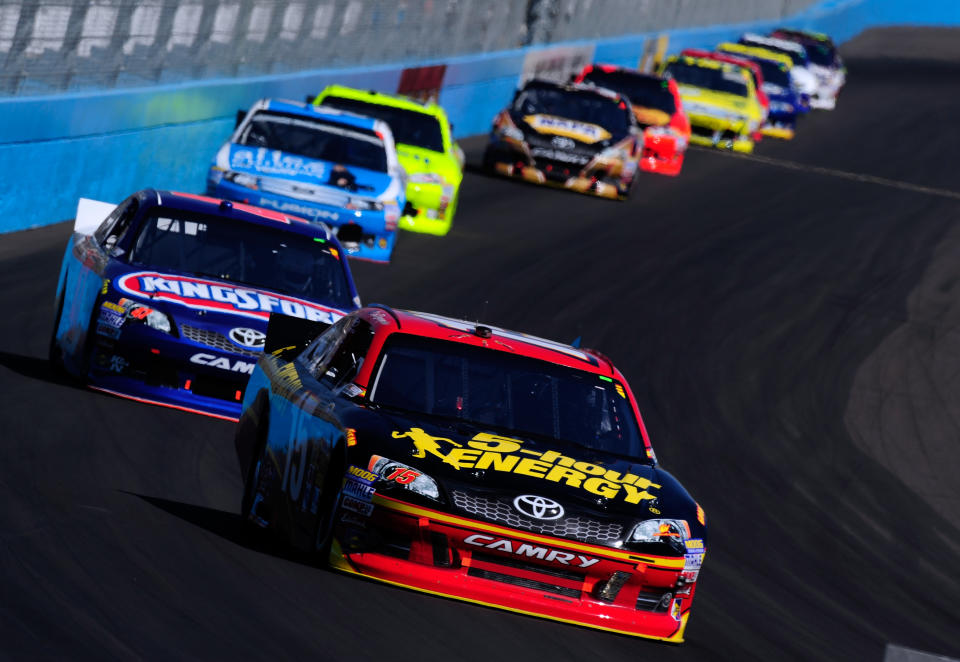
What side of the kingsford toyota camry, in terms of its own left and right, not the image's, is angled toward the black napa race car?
back

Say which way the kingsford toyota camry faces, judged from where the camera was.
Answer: facing the viewer

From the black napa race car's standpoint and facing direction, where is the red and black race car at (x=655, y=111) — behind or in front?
behind

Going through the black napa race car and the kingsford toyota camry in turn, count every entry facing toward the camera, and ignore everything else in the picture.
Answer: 2

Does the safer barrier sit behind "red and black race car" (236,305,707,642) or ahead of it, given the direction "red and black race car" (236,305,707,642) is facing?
behind

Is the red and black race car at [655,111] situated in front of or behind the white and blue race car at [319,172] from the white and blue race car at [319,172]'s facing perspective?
behind

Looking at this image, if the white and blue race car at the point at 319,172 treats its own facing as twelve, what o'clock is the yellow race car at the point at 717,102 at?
The yellow race car is roughly at 7 o'clock from the white and blue race car.

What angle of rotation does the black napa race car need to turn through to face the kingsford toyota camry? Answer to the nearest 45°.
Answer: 0° — it already faces it

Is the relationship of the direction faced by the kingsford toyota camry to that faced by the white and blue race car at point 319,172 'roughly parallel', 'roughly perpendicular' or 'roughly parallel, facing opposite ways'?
roughly parallel

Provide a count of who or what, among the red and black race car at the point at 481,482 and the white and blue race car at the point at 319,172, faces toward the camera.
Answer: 2

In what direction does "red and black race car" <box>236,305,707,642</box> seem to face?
toward the camera

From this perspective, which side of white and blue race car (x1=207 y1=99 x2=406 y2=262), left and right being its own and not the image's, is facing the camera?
front

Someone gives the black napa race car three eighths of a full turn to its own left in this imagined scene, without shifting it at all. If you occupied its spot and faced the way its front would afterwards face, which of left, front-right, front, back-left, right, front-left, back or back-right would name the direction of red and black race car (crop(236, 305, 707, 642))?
back-right

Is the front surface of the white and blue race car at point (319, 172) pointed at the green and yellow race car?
no

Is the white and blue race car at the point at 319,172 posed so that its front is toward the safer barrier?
no

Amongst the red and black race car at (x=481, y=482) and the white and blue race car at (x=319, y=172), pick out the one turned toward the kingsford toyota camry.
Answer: the white and blue race car

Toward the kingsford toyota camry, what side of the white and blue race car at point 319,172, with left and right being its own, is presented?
front
